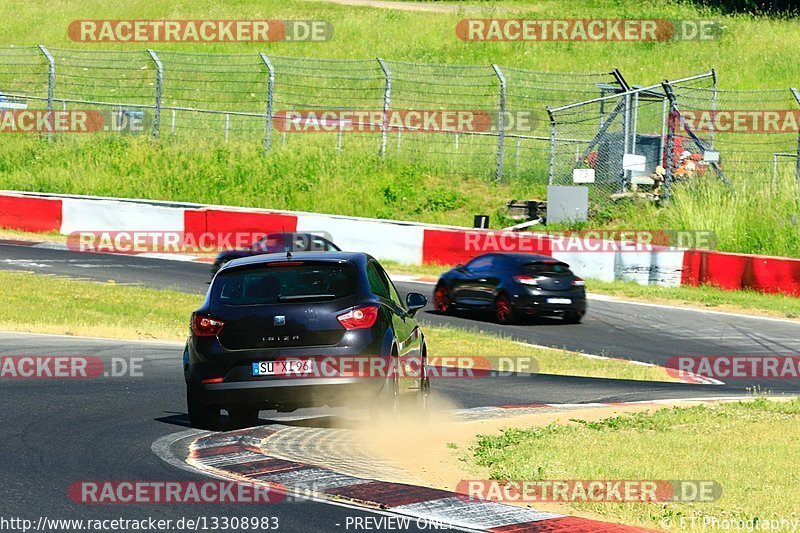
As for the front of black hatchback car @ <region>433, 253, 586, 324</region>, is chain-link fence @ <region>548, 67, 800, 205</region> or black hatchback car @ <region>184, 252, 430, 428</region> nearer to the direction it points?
the chain-link fence

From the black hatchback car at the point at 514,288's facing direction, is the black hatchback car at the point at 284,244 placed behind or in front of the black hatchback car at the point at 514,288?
in front

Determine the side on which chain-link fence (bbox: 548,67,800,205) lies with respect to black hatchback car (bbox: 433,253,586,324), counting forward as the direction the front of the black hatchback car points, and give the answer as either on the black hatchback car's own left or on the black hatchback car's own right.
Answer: on the black hatchback car's own right

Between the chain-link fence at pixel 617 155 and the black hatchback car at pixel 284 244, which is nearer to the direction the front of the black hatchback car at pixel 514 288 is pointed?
the black hatchback car

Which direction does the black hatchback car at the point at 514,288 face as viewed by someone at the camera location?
facing away from the viewer and to the left of the viewer

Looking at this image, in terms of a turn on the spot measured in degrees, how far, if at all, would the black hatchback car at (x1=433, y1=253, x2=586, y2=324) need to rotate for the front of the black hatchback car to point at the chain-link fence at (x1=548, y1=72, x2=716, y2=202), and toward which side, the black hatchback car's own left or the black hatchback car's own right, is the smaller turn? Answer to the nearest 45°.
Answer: approximately 45° to the black hatchback car's own right

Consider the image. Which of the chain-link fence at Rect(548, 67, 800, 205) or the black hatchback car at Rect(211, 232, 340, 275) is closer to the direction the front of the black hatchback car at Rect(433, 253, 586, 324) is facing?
the black hatchback car
